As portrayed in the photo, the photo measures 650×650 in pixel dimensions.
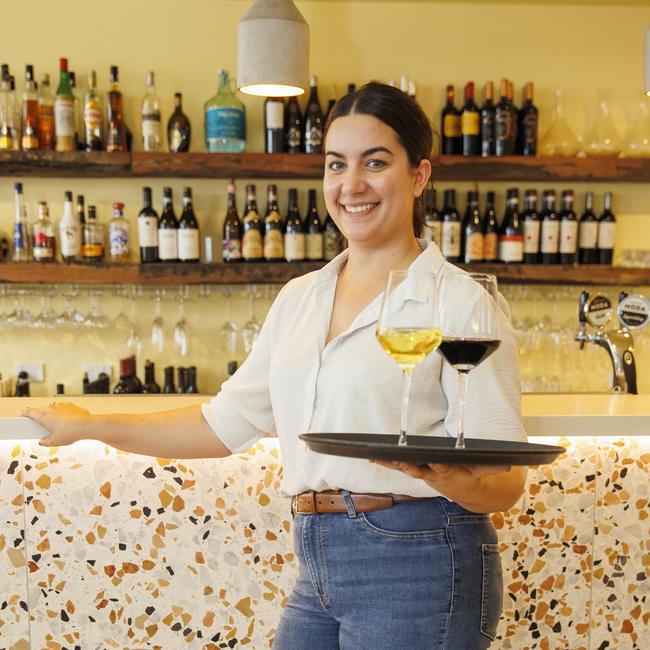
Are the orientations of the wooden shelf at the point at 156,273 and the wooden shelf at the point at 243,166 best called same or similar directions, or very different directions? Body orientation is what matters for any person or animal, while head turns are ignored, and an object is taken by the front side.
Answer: same or similar directions

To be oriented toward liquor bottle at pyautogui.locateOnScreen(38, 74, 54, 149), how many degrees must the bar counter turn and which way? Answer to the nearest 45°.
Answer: approximately 135° to its right

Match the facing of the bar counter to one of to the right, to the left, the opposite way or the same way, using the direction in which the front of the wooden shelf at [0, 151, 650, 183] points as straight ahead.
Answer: the same way

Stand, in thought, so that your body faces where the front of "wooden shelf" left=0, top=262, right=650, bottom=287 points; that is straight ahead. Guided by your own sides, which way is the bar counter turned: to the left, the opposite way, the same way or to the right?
the same way

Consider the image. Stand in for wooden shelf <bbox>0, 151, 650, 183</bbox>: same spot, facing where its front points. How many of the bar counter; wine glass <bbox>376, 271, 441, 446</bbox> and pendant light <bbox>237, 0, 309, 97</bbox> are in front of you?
3

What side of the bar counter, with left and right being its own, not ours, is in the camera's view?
front

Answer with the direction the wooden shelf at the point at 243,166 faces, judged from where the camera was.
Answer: facing the viewer

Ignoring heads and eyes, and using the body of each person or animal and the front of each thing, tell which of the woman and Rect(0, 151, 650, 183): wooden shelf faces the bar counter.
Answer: the wooden shelf

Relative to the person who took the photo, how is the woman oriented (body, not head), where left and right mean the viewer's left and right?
facing the viewer and to the left of the viewer

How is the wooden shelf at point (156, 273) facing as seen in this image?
toward the camera

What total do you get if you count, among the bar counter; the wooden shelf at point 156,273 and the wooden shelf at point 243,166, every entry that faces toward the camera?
3

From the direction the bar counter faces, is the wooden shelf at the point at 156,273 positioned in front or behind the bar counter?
behind

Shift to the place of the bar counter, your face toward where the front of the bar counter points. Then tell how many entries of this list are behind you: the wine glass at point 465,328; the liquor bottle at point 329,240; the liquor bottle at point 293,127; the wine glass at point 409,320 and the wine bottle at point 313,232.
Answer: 3

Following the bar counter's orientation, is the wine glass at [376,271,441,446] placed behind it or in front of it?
in front
